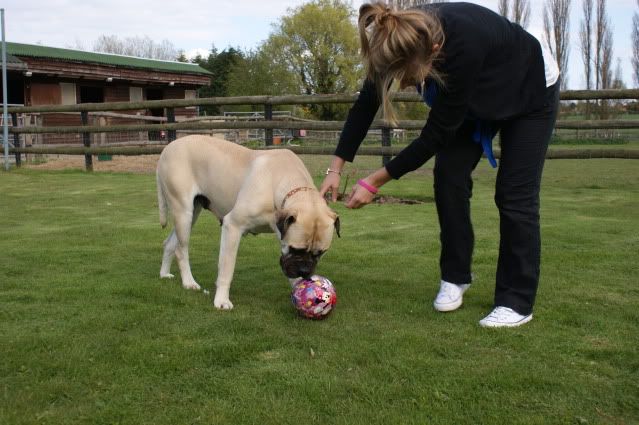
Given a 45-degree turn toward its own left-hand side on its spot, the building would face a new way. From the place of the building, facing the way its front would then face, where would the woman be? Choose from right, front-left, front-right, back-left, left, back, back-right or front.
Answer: right

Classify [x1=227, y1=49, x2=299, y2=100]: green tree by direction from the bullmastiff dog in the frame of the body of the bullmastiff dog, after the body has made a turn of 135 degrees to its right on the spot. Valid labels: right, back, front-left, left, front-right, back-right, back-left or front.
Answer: right

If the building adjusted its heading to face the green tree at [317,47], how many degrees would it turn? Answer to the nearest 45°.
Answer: approximately 90° to its left

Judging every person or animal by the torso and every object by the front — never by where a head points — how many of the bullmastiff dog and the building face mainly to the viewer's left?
0

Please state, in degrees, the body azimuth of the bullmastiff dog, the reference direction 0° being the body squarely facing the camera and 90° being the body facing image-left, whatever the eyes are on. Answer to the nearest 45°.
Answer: approximately 315°

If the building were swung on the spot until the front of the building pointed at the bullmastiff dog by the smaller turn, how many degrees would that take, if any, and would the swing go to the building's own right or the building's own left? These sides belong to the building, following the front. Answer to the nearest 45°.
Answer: approximately 45° to the building's own right

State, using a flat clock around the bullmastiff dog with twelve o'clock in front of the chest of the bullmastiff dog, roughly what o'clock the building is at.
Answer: The building is roughly at 7 o'clock from the bullmastiff dog.

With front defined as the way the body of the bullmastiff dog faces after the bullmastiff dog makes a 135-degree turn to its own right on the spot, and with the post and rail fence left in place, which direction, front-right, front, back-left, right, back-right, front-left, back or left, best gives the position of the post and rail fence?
right

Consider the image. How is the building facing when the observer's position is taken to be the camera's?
facing the viewer and to the right of the viewer

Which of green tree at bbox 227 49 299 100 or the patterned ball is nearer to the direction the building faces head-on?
the patterned ball
